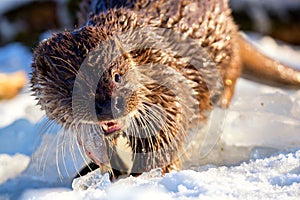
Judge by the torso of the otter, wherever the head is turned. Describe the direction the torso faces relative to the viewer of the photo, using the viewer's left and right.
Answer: facing the viewer and to the left of the viewer
